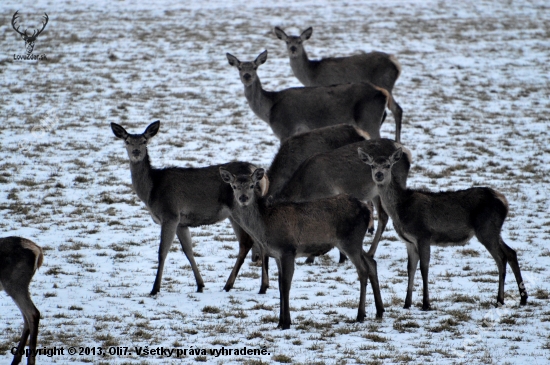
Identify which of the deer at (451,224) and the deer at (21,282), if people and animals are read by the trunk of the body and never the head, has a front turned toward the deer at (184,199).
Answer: the deer at (451,224)

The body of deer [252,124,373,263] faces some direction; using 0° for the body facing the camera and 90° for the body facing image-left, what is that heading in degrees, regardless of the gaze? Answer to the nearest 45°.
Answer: approximately 90°

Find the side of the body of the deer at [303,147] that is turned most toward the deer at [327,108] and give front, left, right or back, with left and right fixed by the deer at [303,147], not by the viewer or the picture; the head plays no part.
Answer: right

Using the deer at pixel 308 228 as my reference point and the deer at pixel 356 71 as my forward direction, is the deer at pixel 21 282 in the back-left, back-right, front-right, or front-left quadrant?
back-left

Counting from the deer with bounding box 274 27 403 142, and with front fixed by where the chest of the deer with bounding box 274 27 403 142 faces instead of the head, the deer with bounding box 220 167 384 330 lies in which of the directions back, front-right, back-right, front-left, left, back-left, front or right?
left

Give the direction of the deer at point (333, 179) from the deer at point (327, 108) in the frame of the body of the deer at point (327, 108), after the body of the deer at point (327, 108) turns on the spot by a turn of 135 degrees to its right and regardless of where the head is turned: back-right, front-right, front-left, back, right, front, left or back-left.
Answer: back-right

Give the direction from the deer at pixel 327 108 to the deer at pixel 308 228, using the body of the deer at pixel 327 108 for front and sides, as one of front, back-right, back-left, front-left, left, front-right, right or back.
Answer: left

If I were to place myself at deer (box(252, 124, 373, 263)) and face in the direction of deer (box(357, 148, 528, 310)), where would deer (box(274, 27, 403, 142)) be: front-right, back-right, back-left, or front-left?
back-left

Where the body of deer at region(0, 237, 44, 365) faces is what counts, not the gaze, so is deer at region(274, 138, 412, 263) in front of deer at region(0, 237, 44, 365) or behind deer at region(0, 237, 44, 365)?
behind

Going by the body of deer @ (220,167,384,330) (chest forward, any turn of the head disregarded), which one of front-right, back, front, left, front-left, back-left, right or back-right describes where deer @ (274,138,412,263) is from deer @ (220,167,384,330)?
back-right

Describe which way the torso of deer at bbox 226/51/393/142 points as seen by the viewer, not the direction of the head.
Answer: to the viewer's left

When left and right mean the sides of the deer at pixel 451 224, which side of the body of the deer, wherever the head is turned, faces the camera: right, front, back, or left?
left

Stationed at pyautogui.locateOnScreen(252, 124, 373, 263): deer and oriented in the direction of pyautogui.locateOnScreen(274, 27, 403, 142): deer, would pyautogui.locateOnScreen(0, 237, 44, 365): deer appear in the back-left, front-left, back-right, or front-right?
back-left

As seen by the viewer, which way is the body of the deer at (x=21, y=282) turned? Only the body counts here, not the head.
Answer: to the viewer's left
